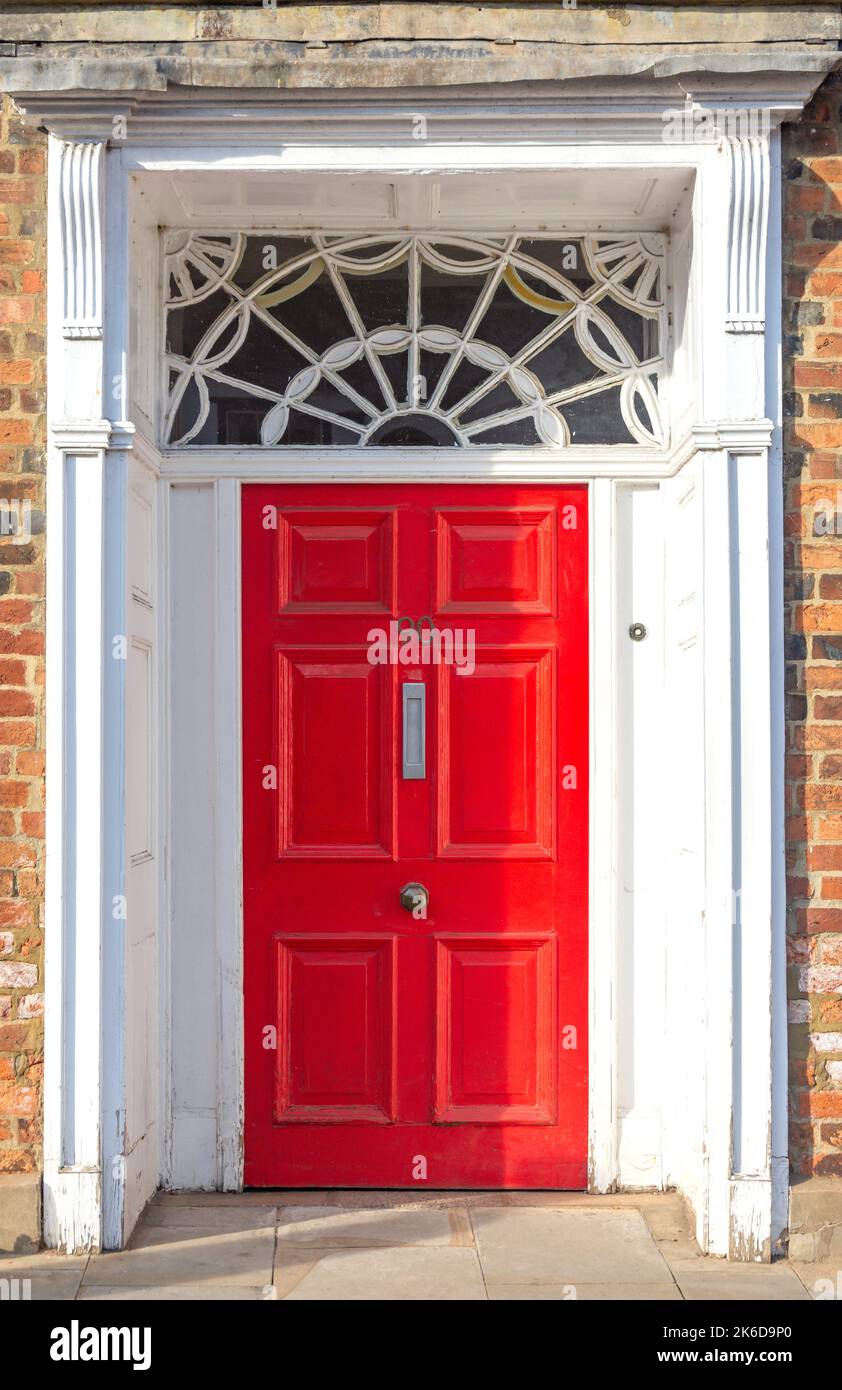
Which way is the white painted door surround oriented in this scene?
toward the camera

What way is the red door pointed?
toward the camera
